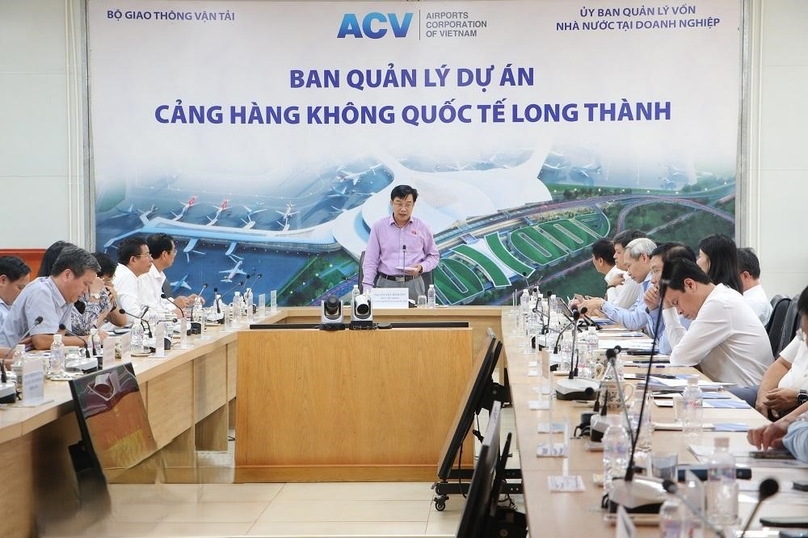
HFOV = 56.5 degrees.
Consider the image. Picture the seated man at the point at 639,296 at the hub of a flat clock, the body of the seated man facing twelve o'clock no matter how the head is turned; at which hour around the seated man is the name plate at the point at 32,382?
The name plate is roughly at 10 o'clock from the seated man.

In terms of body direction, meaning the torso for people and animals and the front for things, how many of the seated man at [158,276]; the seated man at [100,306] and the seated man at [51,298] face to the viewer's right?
3

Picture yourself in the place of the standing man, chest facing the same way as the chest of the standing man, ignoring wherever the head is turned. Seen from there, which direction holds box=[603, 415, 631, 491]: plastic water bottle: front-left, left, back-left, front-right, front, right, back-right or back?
front

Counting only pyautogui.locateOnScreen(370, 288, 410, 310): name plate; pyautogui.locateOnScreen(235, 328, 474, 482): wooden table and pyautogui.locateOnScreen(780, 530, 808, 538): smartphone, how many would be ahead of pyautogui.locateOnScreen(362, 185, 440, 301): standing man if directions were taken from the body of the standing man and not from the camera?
3

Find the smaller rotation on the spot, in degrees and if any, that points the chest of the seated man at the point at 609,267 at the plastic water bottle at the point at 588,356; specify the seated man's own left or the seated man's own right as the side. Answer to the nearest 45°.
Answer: approximately 90° to the seated man's own left

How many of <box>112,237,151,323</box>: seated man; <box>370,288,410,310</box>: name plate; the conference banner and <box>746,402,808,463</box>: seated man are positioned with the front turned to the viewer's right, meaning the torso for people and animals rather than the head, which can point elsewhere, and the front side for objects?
1

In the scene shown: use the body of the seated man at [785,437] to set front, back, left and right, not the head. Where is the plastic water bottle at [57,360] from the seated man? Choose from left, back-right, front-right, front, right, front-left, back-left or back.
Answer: front

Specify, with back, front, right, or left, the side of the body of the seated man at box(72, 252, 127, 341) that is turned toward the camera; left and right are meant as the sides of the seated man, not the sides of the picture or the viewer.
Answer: right

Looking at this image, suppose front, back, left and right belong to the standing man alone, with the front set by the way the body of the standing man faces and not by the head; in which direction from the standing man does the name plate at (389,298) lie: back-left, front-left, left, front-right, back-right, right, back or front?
front

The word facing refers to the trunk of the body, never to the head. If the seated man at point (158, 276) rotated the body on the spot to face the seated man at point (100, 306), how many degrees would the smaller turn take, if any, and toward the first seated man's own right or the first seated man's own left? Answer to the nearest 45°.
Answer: approximately 90° to the first seated man's own right

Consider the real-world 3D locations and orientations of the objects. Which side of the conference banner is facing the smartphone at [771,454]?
front

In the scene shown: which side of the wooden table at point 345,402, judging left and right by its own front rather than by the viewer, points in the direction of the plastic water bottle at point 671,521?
front

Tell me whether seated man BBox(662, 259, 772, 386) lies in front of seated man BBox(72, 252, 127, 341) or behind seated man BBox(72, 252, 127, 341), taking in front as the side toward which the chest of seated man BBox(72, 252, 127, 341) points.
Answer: in front

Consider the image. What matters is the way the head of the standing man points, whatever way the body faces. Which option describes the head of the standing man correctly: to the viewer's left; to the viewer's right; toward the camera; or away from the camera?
toward the camera

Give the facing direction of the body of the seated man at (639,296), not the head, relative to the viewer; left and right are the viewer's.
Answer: facing to the left of the viewer

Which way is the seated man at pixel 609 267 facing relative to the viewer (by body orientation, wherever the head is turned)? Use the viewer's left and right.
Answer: facing to the left of the viewer

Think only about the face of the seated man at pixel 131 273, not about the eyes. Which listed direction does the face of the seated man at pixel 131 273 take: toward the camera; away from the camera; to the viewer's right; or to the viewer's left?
to the viewer's right

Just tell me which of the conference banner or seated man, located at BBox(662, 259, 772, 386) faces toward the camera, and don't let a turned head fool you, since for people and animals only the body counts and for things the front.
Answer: the conference banner

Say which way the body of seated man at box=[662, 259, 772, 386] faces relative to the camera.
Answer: to the viewer's left

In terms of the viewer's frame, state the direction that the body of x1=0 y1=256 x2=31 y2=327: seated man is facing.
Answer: to the viewer's right
